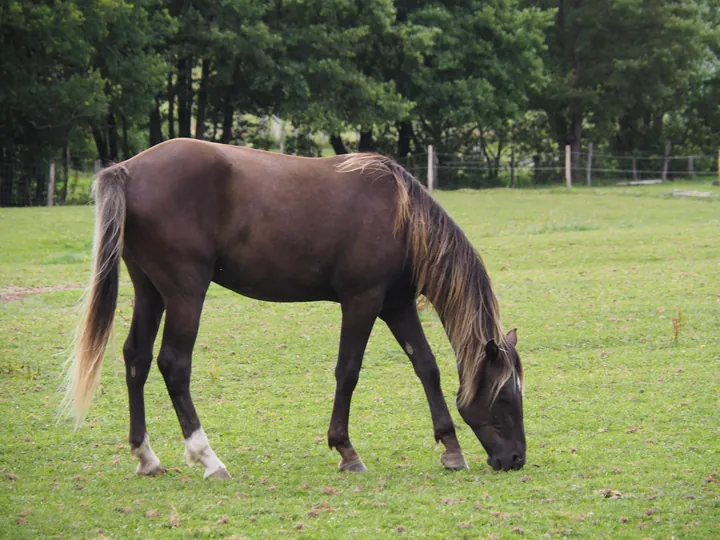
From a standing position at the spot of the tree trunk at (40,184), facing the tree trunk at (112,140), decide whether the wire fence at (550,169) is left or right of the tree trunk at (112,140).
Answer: right

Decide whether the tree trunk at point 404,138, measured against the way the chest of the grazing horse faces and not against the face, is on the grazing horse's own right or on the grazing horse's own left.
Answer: on the grazing horse's own left

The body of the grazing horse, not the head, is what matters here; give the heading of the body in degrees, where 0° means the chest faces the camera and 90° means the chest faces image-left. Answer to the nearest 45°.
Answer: approximately 270°

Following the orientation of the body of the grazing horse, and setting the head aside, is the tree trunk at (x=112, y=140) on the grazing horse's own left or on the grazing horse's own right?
on the grazing horse's own left

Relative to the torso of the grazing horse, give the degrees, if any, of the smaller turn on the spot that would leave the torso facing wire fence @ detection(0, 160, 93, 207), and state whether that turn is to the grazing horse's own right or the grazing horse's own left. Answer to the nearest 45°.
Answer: approximately 90° to the grazing horse's own left

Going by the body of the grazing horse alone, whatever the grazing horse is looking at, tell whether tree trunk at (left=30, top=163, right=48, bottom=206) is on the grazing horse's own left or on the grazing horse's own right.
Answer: on the grazing horse's own left

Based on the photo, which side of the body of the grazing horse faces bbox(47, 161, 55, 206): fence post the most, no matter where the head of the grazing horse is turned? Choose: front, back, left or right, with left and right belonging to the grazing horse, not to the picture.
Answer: left
